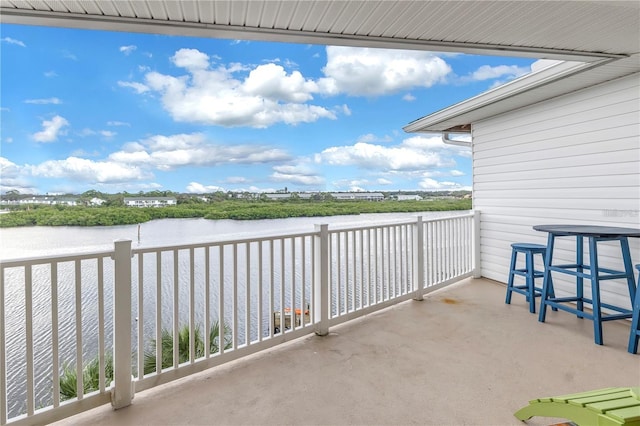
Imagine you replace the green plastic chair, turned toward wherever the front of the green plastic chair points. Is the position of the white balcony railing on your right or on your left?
on your left

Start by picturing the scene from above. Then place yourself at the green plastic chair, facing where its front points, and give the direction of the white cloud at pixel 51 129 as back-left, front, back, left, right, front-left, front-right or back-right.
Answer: front-left

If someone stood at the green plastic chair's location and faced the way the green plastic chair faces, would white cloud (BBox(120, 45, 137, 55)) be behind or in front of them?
in front

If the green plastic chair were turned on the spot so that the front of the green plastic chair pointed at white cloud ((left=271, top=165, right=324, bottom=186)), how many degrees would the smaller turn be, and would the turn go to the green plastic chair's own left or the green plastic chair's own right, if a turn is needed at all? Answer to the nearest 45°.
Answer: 0° — it already faces it

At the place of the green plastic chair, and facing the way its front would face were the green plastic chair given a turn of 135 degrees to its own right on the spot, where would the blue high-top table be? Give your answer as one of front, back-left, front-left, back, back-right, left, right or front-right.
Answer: left

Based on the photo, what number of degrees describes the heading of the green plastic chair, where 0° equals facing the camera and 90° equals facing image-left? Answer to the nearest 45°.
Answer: approximately 135°

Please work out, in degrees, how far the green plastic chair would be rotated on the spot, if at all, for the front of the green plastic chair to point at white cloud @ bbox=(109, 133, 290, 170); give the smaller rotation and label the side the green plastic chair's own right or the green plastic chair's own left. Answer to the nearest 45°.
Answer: approximately 45° to the green plastic chair's own left

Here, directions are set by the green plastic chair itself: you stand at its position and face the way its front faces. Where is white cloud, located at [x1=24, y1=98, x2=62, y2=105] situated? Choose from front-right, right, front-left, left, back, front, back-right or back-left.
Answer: front-left

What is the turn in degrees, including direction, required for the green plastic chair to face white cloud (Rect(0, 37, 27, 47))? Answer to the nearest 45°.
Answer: approximately 45° to its left
